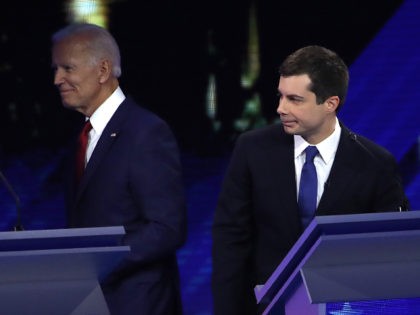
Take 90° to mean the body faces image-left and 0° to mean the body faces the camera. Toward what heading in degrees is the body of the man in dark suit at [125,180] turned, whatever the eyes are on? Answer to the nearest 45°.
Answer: approximately 90°

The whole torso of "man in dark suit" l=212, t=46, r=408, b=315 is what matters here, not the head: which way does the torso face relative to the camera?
toward the camera

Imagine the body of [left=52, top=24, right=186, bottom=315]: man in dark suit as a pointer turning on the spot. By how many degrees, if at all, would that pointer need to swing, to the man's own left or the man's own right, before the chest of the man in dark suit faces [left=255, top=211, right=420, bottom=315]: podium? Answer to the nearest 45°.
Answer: approximately 135° to the man's own left

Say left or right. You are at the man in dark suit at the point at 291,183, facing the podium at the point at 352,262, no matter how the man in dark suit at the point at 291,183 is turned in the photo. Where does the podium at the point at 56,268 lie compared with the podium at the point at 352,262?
right

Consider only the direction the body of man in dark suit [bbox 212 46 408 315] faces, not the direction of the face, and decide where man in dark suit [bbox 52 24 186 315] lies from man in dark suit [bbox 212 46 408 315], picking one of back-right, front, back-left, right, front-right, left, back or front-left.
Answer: right

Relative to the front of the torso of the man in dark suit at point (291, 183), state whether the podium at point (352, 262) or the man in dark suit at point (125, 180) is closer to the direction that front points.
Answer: the podium

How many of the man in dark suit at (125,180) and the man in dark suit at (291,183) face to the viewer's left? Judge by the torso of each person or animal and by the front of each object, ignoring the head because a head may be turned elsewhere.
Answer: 1

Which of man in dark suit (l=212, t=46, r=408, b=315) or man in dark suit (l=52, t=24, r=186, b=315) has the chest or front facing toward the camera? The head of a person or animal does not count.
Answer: man in dark suit (l=212, t=46, r=408, b=315)

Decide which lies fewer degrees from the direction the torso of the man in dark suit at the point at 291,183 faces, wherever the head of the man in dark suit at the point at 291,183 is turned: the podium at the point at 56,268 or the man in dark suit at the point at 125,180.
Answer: the podium

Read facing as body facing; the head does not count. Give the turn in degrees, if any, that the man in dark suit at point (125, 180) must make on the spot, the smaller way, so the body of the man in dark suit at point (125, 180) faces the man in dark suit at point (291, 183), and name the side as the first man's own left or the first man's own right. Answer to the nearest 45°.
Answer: approximately 180°

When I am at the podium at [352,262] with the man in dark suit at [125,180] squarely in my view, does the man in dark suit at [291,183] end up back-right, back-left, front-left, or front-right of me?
front-right

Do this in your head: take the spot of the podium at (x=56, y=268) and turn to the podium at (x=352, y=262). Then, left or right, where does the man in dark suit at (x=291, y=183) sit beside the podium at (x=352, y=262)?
left
